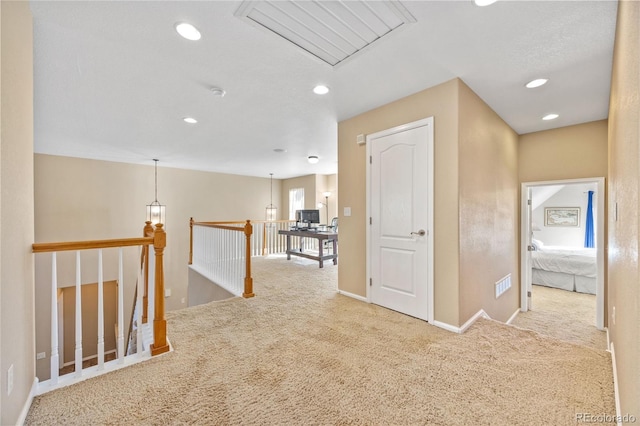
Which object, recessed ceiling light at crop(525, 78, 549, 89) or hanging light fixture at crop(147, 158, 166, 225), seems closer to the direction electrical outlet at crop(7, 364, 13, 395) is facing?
the recessed ceiling light

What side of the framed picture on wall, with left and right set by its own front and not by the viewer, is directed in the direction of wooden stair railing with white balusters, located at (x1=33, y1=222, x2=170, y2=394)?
front

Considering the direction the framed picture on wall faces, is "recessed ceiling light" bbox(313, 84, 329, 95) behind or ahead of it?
ahead

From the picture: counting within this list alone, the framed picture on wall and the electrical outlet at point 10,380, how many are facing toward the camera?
1

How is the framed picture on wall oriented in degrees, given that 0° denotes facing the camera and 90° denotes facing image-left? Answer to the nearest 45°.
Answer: approximately 0°

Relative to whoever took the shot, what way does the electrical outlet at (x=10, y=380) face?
facing to the right of the viewer

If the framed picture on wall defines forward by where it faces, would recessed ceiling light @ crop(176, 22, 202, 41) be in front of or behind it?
in front

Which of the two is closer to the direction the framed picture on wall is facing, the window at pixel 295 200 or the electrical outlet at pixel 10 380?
the electrical outlet

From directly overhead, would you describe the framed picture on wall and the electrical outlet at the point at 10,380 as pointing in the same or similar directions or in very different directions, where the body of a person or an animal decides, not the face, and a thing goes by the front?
very different directions

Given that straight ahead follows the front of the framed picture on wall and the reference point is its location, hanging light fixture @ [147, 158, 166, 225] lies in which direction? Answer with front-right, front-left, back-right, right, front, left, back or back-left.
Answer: front-right

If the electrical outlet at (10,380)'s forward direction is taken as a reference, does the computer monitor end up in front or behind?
in front

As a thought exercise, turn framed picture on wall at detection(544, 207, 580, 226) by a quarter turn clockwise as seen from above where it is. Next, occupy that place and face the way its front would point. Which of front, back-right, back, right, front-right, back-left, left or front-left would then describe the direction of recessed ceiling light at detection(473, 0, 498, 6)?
left

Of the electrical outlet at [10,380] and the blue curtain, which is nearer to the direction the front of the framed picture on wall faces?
the electrical outlet

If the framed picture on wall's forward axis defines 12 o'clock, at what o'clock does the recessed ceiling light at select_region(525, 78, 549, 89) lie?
The recessed ceiling light is roughly at 12 o'clock from the framed picture on wall.
